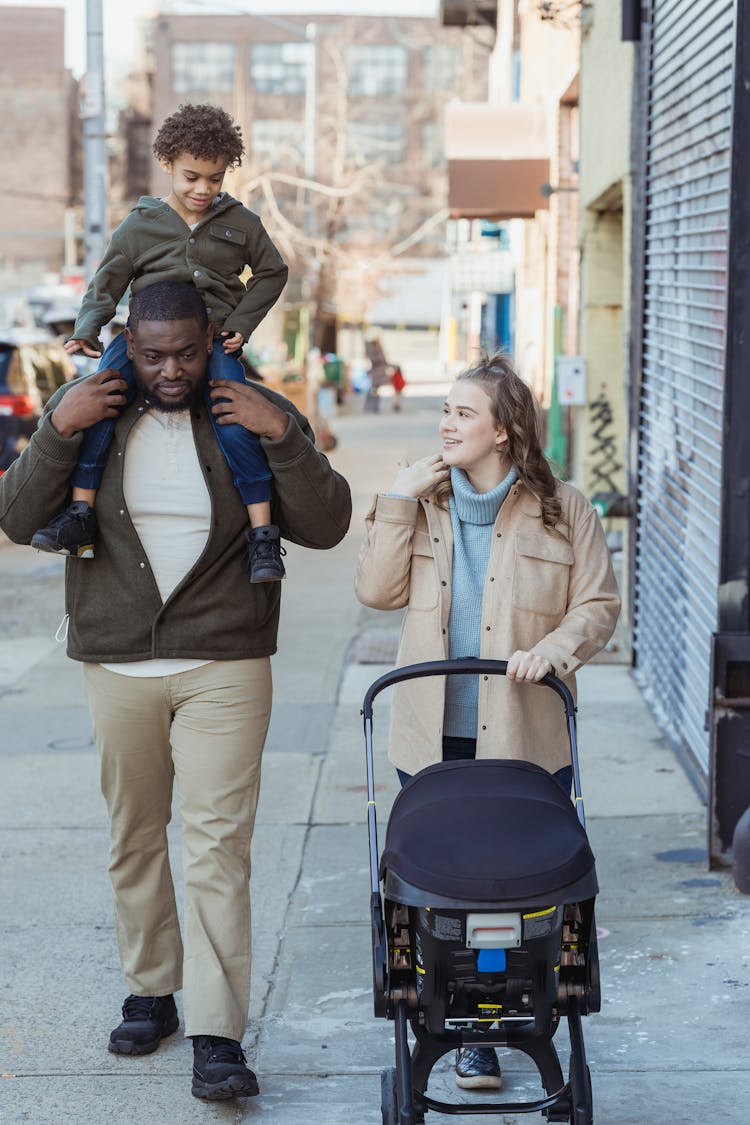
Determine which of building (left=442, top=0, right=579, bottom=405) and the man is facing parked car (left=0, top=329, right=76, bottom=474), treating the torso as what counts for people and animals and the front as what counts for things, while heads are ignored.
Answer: the building

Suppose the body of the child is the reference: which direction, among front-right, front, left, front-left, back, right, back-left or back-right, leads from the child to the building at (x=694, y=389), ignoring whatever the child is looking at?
back-left

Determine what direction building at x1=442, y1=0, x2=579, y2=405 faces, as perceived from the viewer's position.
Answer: facing to the left of the viewer

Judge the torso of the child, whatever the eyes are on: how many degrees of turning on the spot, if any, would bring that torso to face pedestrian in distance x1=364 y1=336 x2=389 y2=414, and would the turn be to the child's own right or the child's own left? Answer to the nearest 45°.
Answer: approximately 180°

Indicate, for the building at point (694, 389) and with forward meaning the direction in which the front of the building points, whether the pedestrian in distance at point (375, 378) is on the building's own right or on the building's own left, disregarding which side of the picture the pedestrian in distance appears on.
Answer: on the building's own right

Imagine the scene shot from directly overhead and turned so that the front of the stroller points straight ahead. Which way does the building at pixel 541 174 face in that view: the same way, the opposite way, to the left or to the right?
to the right

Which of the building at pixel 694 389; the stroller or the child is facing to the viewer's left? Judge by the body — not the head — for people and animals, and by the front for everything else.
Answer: the building

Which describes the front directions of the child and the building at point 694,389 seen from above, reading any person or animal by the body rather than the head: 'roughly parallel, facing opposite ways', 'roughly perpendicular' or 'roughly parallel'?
roughly perpendicular

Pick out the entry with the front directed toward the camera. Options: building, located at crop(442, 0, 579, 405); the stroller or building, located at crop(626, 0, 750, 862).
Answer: the stroller

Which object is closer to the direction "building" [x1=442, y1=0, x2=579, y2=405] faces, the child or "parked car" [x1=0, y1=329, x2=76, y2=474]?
the parked car

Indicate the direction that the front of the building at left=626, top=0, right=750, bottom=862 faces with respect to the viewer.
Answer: facing to the left of the viewer

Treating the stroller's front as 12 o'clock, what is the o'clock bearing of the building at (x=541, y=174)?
The building is roughly at 6 o'clock from the stroller.

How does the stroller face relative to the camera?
toward the camera

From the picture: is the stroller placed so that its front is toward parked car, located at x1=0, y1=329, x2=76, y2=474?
no

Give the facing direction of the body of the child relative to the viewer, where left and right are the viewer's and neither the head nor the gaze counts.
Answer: facing the viewer

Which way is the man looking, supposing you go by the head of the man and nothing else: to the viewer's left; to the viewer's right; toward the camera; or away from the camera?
toward the camera

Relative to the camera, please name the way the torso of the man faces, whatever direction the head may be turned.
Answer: toward the camera
